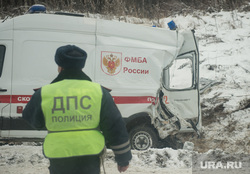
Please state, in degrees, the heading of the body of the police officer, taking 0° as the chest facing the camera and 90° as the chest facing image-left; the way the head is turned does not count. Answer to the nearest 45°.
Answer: approximately 180°

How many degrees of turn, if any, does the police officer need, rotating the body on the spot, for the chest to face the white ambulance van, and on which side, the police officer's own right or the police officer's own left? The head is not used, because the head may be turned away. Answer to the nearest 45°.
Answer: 0° — they already face it

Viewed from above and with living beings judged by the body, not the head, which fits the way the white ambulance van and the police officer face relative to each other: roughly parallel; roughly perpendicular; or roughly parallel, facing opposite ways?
roughly perpendicular

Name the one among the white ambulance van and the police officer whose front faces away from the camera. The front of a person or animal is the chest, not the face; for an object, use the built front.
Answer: the police officer
